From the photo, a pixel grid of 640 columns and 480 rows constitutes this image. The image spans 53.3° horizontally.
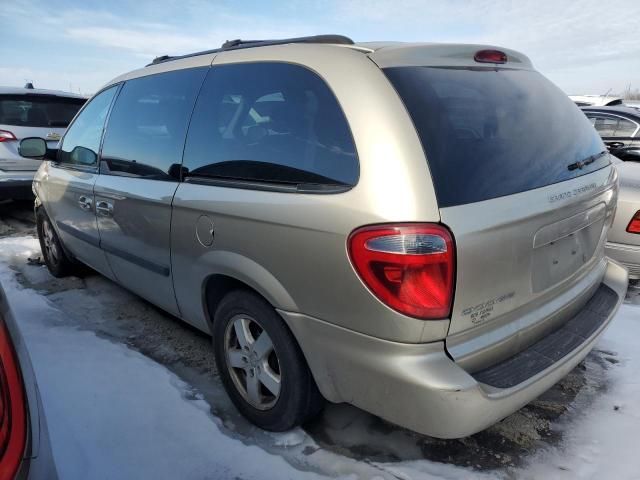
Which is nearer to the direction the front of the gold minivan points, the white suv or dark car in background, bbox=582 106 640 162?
the white suv

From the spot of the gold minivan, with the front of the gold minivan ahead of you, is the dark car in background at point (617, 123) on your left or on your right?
on your right

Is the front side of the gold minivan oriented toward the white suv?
yes

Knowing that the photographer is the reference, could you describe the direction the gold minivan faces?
facing away from the viewer and to the left of the viewer

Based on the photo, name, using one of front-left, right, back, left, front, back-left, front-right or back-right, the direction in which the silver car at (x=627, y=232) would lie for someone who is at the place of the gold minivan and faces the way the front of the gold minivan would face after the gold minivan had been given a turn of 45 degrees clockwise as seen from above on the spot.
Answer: front-right
